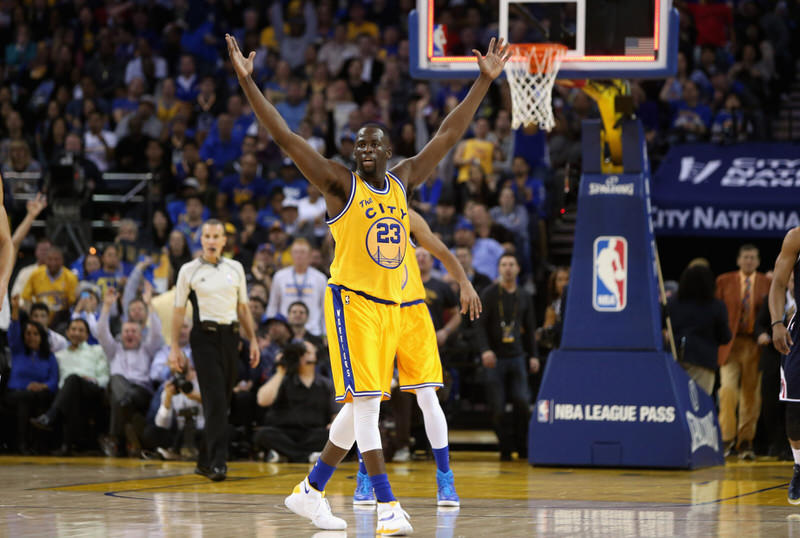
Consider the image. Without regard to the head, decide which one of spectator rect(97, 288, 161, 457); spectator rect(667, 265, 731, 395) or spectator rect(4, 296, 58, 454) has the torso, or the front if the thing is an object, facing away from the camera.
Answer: spectator rect(667, 265, 731, 395)

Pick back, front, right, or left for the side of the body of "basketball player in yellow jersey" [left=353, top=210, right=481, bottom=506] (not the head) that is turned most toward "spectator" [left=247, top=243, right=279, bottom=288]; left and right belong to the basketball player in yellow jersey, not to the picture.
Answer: back

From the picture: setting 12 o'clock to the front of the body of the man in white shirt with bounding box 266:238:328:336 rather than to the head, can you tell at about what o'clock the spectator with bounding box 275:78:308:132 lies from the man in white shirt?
The spectator is roughly at 6 o'clock from the man in white shirt.

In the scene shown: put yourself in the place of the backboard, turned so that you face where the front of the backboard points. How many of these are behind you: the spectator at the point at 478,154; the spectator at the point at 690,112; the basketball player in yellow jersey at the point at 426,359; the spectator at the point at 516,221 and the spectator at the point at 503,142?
4

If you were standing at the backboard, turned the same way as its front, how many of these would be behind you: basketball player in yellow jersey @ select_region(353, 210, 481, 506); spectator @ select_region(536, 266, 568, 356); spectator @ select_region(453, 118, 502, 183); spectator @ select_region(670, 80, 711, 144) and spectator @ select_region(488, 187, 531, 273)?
4

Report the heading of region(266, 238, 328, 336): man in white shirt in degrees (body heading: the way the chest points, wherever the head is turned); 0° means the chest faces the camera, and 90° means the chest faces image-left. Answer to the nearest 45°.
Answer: approximately 0°

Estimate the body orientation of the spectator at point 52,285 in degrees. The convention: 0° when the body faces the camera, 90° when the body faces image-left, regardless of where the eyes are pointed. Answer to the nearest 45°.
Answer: approximately 0°

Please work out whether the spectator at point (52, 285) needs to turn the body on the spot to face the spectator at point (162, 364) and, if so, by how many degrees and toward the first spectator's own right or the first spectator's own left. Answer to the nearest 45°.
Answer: approximately 45° to the first spectator's own left

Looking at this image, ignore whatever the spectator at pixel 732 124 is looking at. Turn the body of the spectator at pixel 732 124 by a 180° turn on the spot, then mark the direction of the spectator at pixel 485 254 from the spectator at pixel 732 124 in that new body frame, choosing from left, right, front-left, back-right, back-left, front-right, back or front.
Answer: back-left

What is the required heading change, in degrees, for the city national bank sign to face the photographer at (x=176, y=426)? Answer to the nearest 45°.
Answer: approximately 45° to its right
